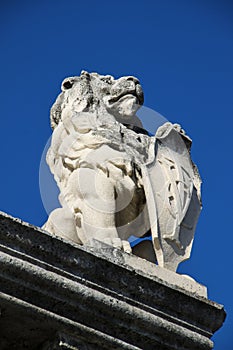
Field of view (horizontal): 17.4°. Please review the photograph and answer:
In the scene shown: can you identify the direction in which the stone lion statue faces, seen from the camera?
facing the viewer and to the right of the viewer
